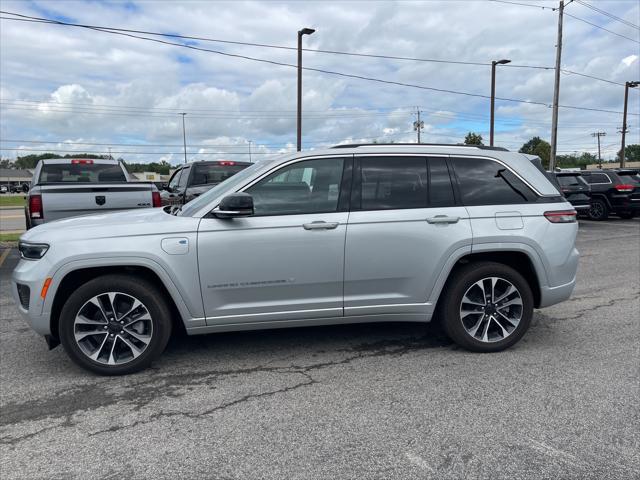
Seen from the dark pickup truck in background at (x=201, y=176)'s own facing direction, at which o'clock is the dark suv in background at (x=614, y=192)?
the dark suv in background at (x=614, y=192) is roughly at 4 o'clock from the dark pickup truck in background at (x=201, y=176).

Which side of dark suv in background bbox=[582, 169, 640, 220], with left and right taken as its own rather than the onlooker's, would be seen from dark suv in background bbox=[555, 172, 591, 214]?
left

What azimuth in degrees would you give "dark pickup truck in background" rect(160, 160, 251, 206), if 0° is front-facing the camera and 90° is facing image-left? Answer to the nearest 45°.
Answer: approximately 135°

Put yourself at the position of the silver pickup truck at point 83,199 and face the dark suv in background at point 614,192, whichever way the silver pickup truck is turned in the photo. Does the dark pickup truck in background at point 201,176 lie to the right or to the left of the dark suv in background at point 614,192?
left

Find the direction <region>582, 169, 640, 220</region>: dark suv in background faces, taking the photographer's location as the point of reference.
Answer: facing away from the viewer and to the left of the viewer

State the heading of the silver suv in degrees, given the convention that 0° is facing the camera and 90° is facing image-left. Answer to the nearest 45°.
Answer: approximately 90°

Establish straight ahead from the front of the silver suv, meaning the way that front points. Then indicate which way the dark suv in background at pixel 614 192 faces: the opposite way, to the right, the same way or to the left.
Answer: to the right

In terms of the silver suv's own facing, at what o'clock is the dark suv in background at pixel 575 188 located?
The dark suv in background is roughly at 4 o'clock from the silver suv.

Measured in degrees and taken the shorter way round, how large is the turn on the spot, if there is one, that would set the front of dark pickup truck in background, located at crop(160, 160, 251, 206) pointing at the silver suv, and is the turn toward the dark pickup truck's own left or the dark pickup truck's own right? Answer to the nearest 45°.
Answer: approximately 135° to the dark pickup truck's own left
